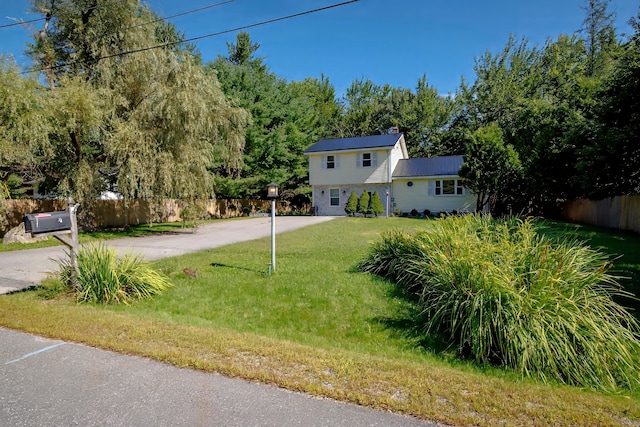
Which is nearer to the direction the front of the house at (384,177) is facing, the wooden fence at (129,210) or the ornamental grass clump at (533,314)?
the ornamental grass clump

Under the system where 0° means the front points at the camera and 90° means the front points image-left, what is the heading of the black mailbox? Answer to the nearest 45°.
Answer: approximately 45°

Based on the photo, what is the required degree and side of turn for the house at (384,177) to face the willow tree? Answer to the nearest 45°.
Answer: approximately 45° to its right
